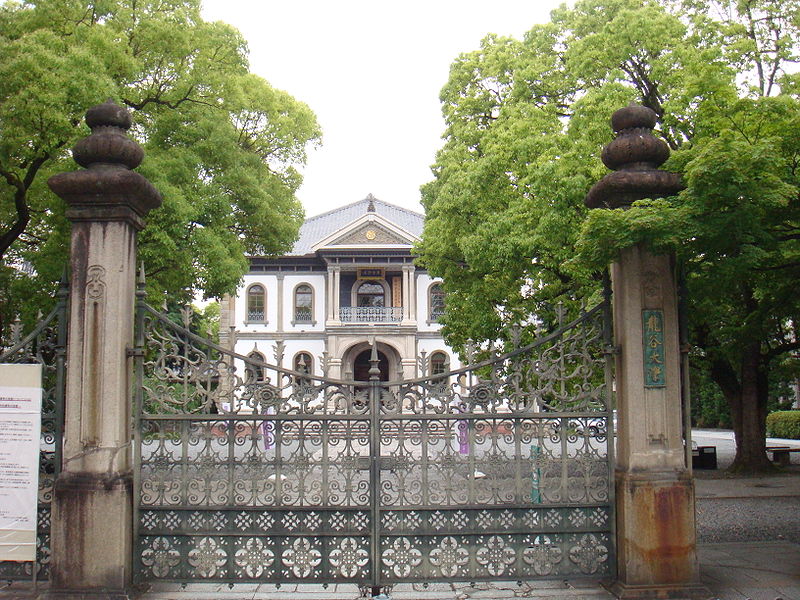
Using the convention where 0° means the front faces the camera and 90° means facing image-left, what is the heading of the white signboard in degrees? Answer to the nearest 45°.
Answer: approximately 0°

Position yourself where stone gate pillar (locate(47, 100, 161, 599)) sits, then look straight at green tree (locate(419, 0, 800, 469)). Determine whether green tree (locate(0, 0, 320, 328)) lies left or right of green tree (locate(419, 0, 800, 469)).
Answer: left

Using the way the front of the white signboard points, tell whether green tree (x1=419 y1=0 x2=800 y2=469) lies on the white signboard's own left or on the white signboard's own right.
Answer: on the white signboard's own left

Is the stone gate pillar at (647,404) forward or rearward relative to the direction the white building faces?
forward
